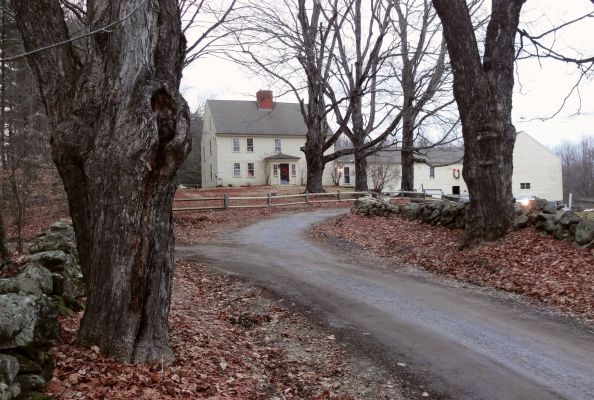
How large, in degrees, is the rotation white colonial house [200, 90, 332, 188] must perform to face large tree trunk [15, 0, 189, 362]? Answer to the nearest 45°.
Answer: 0° — it already faces it

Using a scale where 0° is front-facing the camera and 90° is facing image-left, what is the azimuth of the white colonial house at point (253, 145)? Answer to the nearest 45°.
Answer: approximately 0°

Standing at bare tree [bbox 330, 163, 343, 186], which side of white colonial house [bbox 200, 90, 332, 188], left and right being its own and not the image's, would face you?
left

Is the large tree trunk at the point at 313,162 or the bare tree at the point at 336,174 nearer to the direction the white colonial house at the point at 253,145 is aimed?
the large tree trunk

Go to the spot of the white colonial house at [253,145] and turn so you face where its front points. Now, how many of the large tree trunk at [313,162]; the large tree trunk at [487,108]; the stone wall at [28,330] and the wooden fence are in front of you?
4

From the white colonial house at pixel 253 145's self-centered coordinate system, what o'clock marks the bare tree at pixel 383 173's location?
The bare tree is roughly at 9 o'clock from the white colonial house.

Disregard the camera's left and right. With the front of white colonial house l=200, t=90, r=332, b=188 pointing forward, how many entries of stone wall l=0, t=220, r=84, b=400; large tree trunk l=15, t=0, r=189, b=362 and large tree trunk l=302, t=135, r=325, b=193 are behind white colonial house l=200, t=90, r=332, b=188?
0

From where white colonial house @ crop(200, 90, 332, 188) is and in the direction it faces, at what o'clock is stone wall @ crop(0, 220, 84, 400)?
The stone wall is roughly at 12 o'clock from the white colonial house.

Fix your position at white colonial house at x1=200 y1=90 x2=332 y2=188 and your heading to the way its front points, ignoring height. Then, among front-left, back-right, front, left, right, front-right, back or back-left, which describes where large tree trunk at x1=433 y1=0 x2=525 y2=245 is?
front

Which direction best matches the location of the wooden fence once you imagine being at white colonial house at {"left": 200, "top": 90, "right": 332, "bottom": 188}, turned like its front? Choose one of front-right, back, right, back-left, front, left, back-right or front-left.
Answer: front

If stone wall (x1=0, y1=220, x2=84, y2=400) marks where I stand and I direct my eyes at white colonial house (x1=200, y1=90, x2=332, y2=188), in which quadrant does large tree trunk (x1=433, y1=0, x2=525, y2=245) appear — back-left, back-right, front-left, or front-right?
front-right
